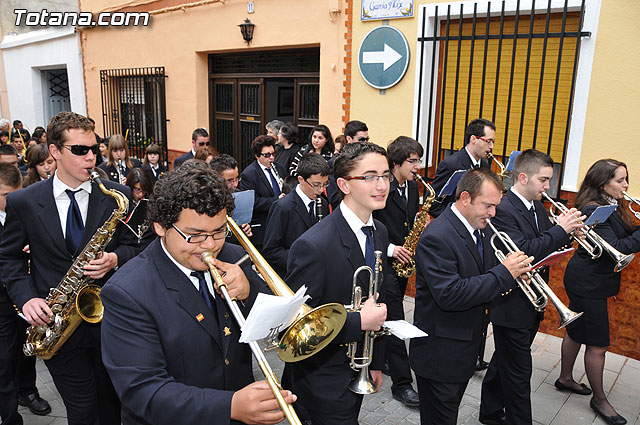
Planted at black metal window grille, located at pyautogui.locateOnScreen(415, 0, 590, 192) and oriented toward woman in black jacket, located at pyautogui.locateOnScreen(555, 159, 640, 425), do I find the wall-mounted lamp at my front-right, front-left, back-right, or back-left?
back-right

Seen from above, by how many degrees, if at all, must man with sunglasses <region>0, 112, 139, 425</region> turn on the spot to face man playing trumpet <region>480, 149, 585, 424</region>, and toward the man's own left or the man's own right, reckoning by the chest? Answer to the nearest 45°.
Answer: approximately 45° to the man's own left

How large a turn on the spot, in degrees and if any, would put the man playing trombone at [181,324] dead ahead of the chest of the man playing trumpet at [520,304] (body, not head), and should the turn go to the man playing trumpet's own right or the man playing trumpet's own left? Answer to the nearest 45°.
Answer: approximately 90° to the man playing trumpet's own right

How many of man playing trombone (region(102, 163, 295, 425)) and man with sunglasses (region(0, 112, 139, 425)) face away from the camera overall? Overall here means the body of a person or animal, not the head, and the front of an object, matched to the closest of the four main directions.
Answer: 0

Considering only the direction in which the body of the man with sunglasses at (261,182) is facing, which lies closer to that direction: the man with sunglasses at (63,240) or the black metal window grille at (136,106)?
the man with sunglasses

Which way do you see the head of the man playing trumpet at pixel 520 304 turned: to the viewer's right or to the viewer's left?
to the viewer's right

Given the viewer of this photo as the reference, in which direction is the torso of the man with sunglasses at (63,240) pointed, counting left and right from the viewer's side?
facing the viewer and to the right of the viewer

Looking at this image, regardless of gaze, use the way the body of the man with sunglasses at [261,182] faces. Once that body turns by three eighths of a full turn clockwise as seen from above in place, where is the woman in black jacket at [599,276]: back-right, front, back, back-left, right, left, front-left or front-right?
back-left

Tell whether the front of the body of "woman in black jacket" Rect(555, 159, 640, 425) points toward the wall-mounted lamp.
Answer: no

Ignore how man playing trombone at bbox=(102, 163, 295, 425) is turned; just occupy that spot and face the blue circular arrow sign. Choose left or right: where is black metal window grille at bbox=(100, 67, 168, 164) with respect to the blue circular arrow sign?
left

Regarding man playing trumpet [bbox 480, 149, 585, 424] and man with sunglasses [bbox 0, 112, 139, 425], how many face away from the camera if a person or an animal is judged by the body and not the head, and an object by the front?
0

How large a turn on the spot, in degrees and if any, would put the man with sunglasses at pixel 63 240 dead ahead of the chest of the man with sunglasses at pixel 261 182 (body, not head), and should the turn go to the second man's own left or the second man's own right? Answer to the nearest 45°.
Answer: approximately 90° to the second man's own right

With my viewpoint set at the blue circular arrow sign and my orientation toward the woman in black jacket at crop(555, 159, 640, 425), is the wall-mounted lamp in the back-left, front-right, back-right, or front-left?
back-right

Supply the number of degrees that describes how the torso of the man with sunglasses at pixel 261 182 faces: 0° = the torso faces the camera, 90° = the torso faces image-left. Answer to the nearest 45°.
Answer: approximately 315°

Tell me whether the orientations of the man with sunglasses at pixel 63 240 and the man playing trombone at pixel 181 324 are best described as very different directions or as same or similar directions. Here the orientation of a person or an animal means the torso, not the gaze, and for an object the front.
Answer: same or similar directions

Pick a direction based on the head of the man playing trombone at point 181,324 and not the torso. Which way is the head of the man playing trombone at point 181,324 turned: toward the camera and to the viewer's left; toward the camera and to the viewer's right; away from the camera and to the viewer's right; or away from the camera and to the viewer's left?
toward the camera and to the viewer's right
